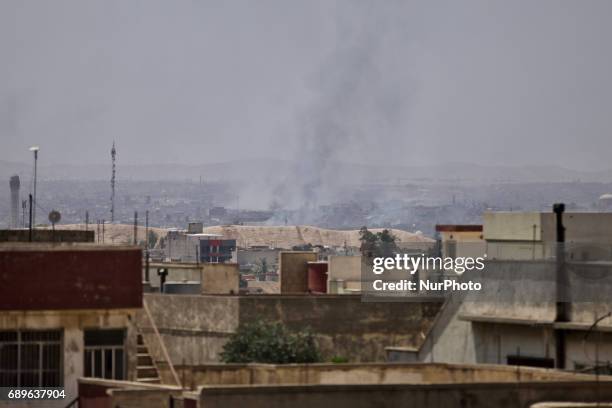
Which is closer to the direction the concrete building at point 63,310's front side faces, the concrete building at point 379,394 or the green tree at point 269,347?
the concrete building

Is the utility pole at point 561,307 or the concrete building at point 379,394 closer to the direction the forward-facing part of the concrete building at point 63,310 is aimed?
the concrete building

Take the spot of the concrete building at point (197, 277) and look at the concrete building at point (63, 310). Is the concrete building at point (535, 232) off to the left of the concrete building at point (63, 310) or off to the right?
left

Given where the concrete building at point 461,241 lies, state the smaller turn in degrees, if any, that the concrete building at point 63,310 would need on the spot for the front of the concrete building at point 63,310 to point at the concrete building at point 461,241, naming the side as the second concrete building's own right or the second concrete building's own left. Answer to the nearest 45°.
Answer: approximately 135° to the second concrete building's own left

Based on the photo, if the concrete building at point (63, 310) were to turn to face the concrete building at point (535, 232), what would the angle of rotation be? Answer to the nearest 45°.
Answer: approximately 135° to its left

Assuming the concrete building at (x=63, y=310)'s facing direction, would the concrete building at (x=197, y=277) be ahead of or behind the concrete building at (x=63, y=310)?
behind

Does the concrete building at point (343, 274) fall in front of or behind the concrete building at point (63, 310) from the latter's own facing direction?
behind

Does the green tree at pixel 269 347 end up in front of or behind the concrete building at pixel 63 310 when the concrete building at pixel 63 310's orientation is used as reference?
behind

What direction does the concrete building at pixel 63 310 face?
toward the camera
